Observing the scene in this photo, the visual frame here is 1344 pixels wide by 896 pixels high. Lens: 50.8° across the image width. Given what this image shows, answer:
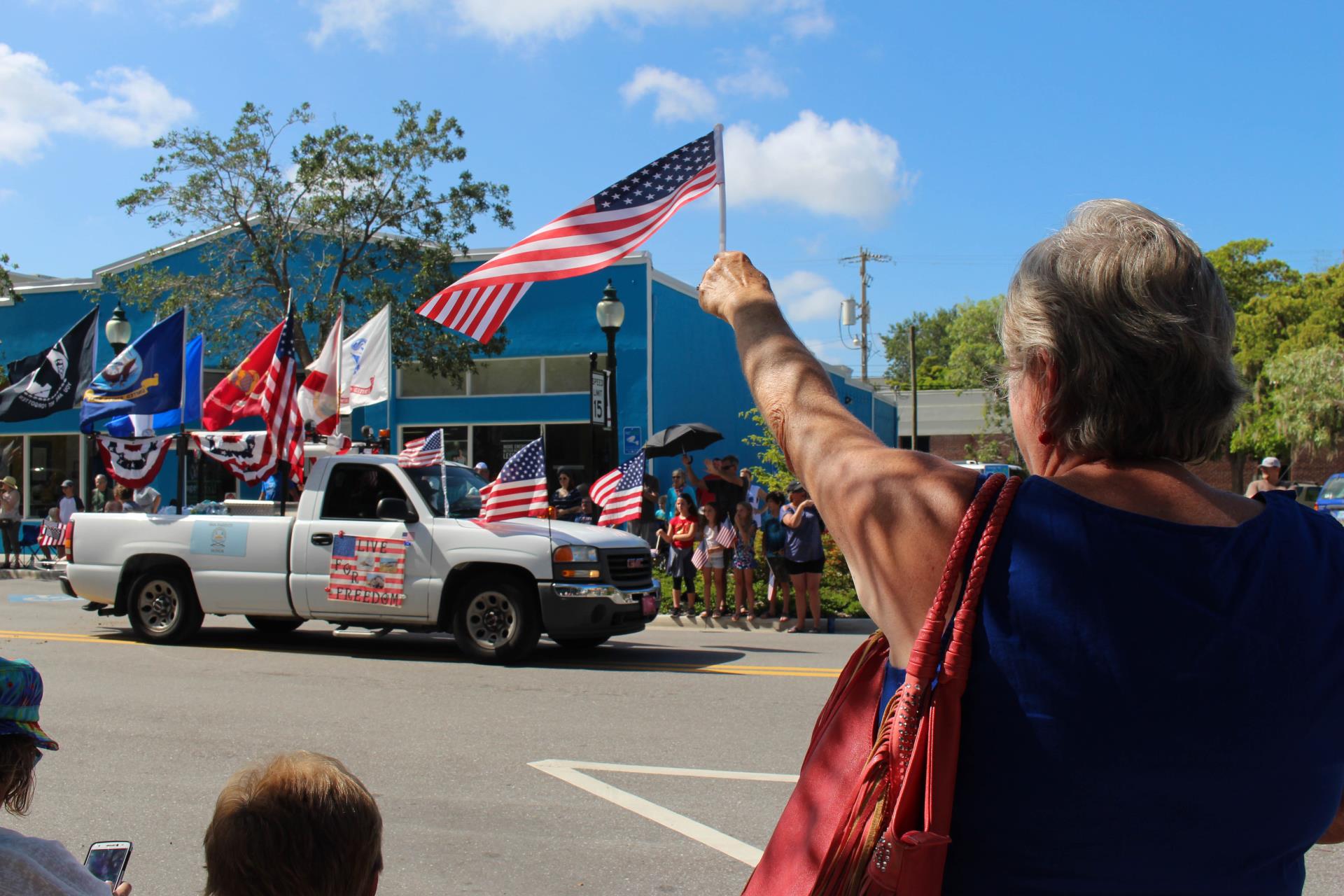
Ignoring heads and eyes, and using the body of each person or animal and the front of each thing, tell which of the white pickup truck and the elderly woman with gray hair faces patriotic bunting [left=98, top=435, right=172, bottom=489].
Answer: the elderly woman with gray hair

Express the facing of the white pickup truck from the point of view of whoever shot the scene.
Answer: facing the viewer and to the right of the viewer

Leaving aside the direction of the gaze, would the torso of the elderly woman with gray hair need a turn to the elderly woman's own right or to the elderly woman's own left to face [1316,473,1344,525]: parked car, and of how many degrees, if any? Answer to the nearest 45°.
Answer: approximately 45° to the elderly woman's own right

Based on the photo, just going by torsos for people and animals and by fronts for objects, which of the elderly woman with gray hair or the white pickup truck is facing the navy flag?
the elderly woman with gray hair

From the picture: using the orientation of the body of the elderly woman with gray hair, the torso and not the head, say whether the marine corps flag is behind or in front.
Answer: in front

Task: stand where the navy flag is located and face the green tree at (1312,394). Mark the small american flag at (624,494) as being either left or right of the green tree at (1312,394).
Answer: right

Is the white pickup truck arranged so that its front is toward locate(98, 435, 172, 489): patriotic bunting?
no

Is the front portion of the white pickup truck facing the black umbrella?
no

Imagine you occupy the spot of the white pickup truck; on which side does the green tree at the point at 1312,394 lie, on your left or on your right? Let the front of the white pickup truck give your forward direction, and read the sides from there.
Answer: on your left

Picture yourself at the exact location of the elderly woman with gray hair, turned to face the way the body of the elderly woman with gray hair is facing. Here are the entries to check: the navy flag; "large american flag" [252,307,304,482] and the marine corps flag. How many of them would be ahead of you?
3

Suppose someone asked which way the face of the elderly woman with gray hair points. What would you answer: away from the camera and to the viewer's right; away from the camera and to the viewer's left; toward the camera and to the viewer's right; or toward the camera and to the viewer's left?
away from the camera and to the viewer's left

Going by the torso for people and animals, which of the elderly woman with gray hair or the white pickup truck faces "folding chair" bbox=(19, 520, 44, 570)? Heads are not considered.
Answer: the elderly woman with gray hair

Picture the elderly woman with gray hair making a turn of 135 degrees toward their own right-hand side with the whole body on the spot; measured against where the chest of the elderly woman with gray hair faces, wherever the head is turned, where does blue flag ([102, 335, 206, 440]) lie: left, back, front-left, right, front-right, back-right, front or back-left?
back-left

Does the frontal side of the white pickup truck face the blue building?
no

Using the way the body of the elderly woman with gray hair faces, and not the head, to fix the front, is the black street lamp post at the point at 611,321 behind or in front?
in front

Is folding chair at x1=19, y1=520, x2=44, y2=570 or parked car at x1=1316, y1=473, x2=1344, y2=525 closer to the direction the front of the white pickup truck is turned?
the parked car

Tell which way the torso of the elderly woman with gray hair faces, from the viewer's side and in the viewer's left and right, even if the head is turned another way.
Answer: facing away from the viewer and to the left of the viewer
